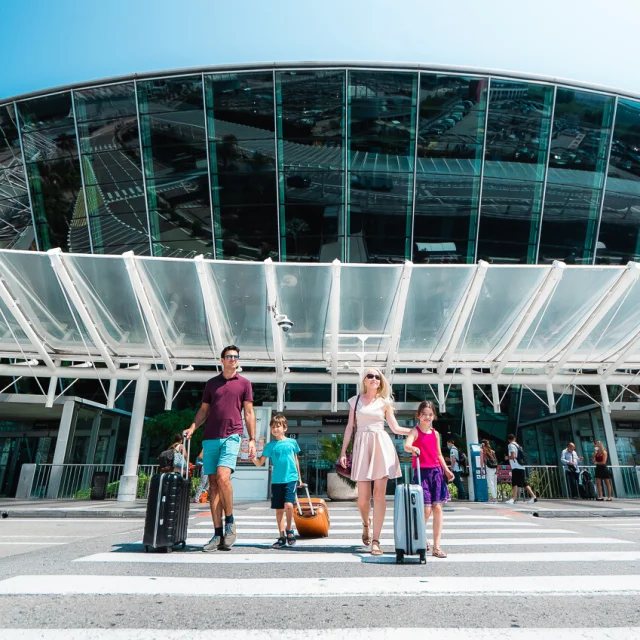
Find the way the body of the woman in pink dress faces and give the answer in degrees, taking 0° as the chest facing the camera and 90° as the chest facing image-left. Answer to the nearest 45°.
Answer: approximately 0°

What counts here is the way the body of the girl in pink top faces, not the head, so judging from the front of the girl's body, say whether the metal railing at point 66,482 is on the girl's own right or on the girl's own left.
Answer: on the girl's own right

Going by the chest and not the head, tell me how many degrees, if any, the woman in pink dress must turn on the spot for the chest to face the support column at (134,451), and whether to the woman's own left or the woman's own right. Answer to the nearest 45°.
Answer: approximately 135° to the woman's own right

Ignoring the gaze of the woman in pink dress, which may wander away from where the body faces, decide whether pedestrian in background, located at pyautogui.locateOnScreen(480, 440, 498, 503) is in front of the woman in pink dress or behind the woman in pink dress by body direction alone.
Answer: behind

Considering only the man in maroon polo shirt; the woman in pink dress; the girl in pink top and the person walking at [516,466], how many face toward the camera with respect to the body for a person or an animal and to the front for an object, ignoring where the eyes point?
3

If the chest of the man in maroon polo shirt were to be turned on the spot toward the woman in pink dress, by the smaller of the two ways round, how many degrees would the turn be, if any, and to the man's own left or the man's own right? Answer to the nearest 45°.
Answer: approximately 90° to the man's own left

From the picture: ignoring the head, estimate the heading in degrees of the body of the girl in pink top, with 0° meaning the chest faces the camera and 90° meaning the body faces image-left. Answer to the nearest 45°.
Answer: approximately 0°
